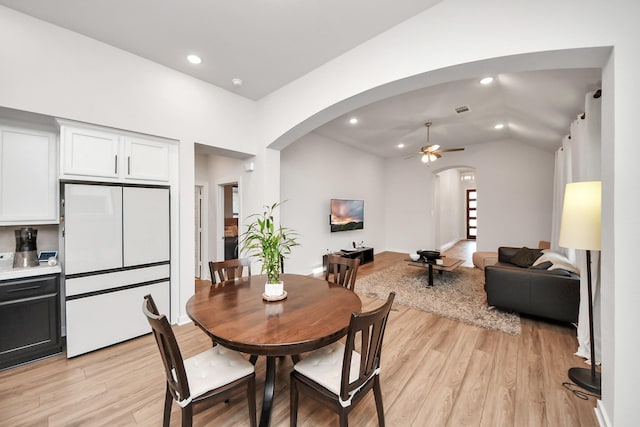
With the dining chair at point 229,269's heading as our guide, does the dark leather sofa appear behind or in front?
in front

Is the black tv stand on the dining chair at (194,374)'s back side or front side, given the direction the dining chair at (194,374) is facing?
on the front side

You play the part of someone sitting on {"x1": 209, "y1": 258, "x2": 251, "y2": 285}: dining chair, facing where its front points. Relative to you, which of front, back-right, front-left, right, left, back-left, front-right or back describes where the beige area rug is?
front-left

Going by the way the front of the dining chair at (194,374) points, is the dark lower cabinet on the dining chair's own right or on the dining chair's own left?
on the dining chair's own left

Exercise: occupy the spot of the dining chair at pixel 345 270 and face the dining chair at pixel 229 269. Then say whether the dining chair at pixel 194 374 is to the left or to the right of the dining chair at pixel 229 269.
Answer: left

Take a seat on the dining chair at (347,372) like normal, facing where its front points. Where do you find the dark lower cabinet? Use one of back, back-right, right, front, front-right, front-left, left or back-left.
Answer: front-left

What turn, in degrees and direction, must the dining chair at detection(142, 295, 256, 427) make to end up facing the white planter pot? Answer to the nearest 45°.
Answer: approximately 45° to its right

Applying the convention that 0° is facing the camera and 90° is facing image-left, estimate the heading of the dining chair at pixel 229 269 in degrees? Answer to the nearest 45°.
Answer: approximately 315°

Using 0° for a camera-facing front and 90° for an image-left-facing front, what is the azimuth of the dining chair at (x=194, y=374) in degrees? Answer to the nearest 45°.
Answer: approximately 225°

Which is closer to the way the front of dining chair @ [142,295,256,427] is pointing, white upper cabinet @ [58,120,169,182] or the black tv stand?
the black tv stand

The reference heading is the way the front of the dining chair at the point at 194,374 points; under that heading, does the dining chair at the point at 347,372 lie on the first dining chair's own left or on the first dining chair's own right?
on the first dining chair's own right

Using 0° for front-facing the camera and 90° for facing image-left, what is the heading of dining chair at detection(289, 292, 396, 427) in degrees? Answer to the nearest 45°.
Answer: approximately 135°

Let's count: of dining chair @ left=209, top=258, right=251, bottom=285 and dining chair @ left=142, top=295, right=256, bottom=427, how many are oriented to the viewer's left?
0
